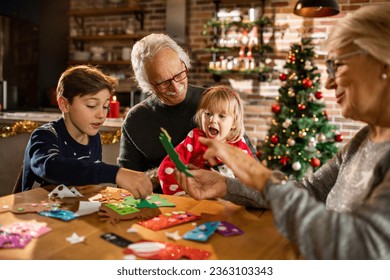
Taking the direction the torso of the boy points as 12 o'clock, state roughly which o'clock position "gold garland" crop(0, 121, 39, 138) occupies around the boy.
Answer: The gold garland is roughly at 7 o'clock from the boy.

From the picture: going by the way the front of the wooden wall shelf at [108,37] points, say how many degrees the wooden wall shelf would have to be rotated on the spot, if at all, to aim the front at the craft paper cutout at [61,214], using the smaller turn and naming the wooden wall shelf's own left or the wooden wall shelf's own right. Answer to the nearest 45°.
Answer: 0° — it already faces it

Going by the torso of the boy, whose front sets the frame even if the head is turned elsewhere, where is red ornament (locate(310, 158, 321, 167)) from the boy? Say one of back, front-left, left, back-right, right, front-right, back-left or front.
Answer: left

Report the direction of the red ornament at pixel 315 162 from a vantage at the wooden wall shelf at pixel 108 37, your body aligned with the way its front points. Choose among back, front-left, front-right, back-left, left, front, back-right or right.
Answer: front-left

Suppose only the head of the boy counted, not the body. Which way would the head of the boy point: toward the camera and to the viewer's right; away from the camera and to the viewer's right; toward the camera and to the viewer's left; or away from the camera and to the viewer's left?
toward the camera and to the viewer's right

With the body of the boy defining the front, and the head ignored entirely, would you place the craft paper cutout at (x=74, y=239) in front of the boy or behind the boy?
in front

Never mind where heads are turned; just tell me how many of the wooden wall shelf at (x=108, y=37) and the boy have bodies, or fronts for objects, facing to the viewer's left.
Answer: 0

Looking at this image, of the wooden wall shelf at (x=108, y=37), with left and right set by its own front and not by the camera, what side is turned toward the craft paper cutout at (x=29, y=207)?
front

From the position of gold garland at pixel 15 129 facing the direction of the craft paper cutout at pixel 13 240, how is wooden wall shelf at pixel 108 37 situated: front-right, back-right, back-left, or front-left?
back-left

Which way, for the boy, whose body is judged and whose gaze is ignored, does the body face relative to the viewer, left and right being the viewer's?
facing the viewer and to the right of the viewer

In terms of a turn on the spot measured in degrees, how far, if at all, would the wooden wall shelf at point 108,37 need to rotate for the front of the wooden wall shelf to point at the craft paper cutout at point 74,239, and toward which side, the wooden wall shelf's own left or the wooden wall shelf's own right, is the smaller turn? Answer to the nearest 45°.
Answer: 0° — it already faces it

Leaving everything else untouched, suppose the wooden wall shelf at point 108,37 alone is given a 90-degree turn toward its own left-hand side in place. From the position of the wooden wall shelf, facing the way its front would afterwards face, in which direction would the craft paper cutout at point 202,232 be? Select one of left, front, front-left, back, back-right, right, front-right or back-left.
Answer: right

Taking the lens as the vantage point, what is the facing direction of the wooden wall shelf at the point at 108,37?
facing the viewer

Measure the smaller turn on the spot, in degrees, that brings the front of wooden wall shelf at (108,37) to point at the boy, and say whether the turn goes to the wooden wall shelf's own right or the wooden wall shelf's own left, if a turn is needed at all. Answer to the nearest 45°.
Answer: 0° — it already faces them

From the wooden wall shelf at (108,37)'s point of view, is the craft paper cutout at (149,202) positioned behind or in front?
in front

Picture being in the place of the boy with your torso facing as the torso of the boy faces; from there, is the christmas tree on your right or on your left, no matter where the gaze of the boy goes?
on your left

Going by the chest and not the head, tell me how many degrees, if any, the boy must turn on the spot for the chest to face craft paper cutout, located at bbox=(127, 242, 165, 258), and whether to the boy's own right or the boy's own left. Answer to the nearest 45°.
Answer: approximately 45° to the boy's own right
